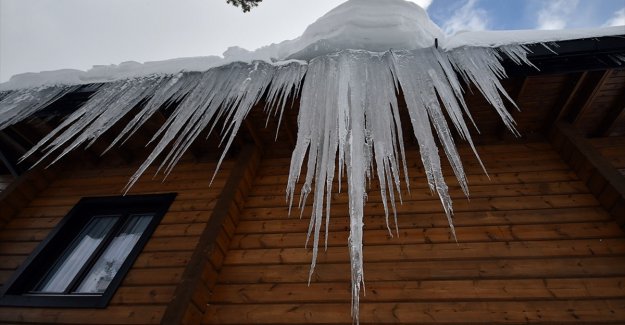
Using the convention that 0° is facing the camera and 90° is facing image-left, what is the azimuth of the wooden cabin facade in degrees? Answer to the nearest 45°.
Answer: approximately 0°
